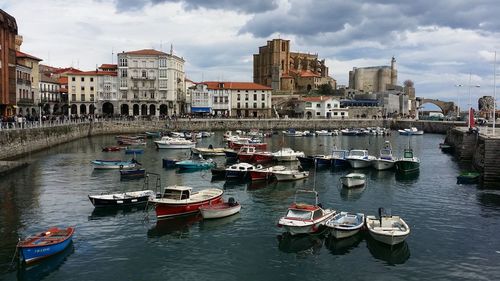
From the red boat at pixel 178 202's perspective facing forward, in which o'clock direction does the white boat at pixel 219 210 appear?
The white boat is roughly at 8 o'clock from the red boat.

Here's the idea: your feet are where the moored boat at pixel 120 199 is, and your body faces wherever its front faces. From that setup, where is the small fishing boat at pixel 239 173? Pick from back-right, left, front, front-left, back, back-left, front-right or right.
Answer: back-right

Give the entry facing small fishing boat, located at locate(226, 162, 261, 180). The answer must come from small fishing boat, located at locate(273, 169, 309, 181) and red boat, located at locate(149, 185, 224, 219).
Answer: small fishing boat, located at locate(273, 169, 309, 181)

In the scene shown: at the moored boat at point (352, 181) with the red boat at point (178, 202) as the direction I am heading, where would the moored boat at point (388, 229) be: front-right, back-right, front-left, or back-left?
front-left

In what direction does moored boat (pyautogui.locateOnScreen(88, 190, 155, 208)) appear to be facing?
to the viewer's left

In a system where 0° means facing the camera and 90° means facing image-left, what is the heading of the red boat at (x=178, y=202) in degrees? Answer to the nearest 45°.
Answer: approximately 45°

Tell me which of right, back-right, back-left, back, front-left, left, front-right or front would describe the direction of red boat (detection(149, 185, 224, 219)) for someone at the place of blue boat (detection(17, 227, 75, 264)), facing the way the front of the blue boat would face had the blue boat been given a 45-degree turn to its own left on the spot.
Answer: back-left

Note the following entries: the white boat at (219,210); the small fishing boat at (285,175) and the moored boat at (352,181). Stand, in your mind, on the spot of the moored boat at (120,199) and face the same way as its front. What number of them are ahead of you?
0

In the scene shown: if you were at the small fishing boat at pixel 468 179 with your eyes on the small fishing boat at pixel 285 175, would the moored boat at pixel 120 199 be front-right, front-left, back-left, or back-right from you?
front-left

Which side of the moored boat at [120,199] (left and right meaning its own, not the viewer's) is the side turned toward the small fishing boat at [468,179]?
back

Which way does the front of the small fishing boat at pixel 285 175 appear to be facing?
to the viewer's left

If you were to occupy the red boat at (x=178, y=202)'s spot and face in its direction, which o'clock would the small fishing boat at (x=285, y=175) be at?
The small fishing boat is roughly at 6 o'clock from the red boat.

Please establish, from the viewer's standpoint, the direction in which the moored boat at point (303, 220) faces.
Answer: facing the viewer and to the left of the viewer

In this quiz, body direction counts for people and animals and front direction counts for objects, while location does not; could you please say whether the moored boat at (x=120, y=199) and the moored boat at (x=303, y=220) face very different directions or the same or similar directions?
same or similar directions

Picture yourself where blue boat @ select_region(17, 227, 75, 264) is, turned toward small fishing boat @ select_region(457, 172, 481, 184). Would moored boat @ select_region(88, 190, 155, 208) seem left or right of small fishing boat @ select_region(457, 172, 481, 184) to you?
left

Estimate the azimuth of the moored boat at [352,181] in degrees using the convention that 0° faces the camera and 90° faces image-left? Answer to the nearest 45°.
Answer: approximately 45°

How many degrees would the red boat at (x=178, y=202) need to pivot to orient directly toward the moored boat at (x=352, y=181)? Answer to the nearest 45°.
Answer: approximately 180°

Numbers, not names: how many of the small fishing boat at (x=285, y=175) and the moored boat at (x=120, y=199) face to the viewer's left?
2

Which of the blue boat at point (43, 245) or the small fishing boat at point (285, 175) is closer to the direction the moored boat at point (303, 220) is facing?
the blue boat

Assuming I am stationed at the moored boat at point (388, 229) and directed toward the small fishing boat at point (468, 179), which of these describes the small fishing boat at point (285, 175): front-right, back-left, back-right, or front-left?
front-left
